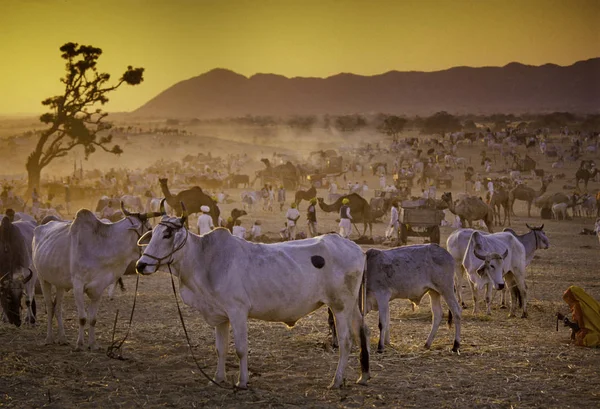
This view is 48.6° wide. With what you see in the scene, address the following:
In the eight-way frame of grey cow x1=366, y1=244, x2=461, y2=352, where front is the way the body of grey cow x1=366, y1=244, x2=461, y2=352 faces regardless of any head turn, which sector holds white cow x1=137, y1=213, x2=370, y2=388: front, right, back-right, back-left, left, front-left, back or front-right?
front-left

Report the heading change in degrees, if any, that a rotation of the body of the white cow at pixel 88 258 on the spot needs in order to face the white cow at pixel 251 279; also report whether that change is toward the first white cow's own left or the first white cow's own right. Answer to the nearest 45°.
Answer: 0° — it already faces it

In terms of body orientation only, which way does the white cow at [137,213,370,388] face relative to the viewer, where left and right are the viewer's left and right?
facing to the left of the viewer

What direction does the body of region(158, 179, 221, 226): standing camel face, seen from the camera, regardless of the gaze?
to the viewer's left

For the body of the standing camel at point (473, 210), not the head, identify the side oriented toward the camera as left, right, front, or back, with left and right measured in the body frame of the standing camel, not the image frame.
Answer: left

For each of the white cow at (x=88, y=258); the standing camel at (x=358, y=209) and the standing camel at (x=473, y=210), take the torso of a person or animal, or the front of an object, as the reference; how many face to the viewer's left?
2

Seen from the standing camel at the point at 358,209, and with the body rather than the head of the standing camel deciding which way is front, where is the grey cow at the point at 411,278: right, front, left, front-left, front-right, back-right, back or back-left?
left

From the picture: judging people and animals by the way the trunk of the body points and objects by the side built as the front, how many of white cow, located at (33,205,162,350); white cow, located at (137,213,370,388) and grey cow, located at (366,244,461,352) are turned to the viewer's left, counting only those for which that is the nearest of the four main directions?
2

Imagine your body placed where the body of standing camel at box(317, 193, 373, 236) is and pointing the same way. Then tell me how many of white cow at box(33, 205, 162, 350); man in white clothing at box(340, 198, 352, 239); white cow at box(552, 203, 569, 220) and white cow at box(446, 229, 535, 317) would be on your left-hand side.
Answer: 3

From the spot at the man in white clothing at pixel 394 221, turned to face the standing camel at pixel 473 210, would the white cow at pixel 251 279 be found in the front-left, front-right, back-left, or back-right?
back-right

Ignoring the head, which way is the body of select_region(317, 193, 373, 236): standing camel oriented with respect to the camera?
to the viewer's left

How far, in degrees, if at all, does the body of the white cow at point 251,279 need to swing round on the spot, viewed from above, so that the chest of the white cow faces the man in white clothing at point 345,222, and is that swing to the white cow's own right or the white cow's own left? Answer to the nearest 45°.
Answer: approximately 90° to the white cow's own right

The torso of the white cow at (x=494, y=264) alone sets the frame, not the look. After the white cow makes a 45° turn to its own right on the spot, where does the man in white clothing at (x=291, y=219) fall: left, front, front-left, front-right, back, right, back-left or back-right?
front-right
